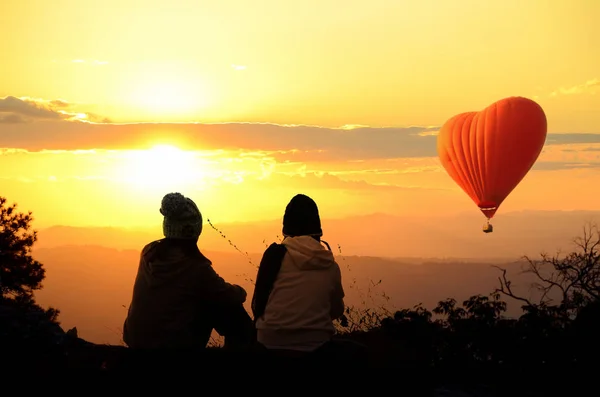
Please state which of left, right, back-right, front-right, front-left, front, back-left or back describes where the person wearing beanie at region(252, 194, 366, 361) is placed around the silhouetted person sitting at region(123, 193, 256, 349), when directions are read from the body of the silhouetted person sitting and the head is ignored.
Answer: front-right

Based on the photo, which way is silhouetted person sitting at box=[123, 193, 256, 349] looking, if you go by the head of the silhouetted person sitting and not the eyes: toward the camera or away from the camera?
away from the camera

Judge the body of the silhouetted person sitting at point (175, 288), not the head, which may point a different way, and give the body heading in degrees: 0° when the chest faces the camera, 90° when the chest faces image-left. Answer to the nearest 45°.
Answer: approximately 225°

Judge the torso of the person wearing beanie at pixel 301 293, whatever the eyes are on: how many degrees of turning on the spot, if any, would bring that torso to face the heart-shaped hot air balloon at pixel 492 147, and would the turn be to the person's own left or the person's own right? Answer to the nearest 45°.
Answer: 0° — they already face it

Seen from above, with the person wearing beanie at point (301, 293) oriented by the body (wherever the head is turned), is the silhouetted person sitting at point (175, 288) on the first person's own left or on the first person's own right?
on the first person's own left

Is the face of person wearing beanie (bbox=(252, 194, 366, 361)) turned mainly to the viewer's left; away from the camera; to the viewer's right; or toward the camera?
away from the camera

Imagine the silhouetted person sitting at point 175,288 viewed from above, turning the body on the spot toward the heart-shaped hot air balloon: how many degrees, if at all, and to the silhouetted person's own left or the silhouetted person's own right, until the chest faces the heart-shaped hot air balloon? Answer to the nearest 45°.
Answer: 0° — they already face it

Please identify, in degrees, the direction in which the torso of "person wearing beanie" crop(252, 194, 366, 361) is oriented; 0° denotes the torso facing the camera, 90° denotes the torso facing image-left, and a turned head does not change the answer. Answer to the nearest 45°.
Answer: approximately 180°

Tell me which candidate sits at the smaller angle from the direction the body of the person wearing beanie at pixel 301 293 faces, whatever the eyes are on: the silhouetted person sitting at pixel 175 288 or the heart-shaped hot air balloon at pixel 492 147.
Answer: the heart-shaped hot air balloon
